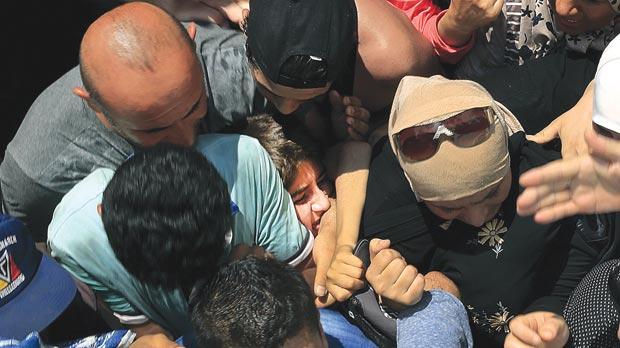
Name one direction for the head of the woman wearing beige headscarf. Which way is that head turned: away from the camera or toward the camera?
toward the camera

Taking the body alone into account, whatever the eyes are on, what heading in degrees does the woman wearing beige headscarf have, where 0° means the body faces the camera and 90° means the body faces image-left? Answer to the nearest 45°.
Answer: approximately 0°
